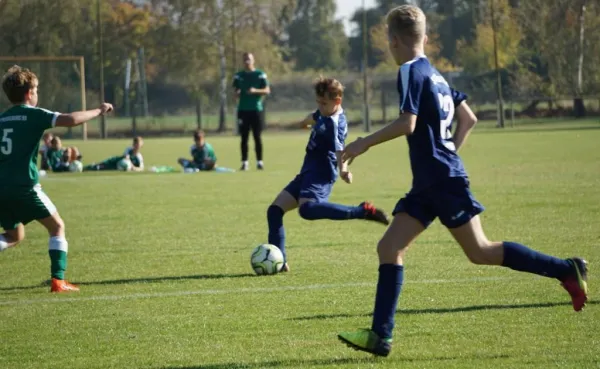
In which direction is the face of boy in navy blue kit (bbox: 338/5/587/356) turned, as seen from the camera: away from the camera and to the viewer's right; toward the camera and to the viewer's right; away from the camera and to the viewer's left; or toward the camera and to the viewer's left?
away from the camera and to the viewer's left

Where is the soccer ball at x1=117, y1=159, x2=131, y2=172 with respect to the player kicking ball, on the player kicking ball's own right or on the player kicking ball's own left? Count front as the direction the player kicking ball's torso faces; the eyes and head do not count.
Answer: on the player kicking ball's own right

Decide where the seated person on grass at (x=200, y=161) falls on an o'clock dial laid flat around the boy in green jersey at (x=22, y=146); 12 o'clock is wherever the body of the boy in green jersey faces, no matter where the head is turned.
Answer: The seated person on grass is roughly at 11 o'clock from the boy in green jersey.

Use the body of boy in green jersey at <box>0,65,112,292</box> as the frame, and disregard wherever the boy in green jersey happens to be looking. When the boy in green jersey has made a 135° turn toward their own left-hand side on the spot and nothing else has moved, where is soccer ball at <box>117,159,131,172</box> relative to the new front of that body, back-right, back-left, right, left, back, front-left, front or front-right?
right

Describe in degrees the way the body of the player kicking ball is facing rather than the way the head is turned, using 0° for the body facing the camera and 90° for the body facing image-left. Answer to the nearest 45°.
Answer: approximately 45°

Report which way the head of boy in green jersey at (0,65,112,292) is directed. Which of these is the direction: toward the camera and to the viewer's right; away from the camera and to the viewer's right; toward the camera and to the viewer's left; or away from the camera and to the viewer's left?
away from the camera and to the viewer's right

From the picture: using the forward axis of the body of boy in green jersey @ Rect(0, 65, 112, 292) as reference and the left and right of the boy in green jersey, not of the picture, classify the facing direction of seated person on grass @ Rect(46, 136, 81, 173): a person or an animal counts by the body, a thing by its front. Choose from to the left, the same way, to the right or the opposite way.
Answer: to the right

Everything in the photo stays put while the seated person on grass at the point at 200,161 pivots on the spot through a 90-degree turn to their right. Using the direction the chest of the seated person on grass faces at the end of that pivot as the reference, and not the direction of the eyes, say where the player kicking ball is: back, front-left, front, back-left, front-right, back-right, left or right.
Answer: back-left

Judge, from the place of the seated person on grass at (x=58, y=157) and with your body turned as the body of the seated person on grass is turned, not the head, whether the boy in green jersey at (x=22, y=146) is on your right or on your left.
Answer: on your right

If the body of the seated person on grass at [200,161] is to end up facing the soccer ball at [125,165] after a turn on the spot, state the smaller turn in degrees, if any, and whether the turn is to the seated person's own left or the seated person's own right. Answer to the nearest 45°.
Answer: approximately 90° to the seated person's own right

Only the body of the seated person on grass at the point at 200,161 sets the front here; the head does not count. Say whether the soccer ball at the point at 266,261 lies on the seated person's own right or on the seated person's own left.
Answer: on the seated person's own left

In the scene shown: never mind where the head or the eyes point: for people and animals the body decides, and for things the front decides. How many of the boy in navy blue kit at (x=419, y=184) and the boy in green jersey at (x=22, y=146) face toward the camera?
0

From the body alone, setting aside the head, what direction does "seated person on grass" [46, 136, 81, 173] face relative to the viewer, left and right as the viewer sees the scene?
facing the viewer and to the right of the viewer

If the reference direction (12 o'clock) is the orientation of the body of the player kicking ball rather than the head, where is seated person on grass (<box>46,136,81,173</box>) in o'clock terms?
The seated person on grass is roughly at 4 o'clock from the player kicking ball.

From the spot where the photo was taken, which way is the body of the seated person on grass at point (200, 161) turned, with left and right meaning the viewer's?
facing the viewer and to the left of the viewer

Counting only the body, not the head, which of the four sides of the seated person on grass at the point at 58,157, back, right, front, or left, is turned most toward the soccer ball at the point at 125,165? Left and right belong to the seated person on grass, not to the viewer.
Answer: front

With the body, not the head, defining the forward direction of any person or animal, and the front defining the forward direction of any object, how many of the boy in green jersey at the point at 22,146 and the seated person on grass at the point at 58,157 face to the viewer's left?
0
